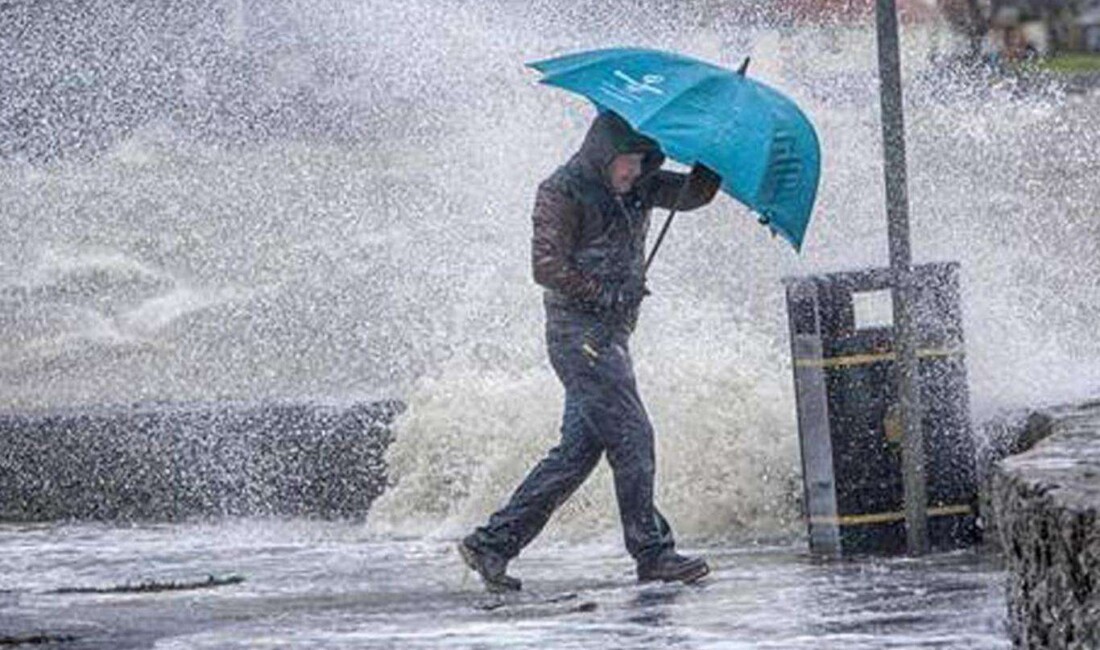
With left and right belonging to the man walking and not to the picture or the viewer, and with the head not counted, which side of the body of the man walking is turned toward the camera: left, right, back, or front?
right

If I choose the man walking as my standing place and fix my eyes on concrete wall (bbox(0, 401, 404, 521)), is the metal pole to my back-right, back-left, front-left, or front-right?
back-right

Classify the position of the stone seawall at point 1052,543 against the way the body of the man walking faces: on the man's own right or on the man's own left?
on the man's own right

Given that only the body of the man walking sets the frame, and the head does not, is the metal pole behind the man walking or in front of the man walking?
in front

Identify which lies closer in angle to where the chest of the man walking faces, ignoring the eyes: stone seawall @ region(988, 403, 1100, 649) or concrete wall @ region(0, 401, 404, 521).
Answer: the stone seawall

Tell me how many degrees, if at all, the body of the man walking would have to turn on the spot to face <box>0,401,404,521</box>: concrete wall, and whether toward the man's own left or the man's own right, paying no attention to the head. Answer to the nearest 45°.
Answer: approximately 135° to the man's own left

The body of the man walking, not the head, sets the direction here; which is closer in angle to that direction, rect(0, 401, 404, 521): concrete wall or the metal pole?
the metal pole

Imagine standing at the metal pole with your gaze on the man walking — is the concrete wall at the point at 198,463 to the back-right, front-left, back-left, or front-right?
front-right
